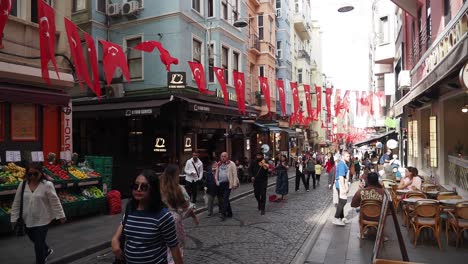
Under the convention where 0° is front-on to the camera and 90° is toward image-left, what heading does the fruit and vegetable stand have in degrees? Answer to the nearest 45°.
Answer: approximately 315°

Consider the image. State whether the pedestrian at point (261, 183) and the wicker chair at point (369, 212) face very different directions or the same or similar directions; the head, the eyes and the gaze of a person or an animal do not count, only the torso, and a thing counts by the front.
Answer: very different directions

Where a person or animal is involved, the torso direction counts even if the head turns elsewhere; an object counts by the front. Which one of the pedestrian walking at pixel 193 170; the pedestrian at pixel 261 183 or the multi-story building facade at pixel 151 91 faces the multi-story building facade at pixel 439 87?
the multi-story building facade at pixel 151 91

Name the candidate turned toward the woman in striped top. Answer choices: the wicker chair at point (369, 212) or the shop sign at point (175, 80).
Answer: the shop sign

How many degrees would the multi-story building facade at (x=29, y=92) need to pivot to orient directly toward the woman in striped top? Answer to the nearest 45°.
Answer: approximately 45° to its right

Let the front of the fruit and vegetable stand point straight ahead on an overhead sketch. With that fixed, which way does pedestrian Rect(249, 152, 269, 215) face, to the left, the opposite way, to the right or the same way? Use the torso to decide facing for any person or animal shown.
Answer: to the right

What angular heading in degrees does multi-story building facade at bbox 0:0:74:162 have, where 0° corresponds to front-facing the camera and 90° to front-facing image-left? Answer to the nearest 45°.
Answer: approximately 315°

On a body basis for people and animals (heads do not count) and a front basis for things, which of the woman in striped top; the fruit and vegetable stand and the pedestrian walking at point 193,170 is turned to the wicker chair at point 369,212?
the fruit and vegetable stand

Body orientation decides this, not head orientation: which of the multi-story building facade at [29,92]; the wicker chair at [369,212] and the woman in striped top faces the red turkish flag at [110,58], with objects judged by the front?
the multi-story building facade

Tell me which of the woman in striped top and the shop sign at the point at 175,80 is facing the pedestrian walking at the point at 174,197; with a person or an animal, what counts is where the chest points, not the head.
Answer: the shop sign

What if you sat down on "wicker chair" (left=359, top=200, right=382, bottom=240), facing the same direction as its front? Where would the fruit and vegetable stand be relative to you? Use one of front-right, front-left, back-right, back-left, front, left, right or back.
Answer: left

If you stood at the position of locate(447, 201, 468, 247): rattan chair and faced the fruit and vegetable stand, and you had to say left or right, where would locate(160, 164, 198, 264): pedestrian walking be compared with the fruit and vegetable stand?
left

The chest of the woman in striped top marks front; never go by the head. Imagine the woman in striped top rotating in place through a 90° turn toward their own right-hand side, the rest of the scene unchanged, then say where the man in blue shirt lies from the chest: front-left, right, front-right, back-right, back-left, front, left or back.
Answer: right
